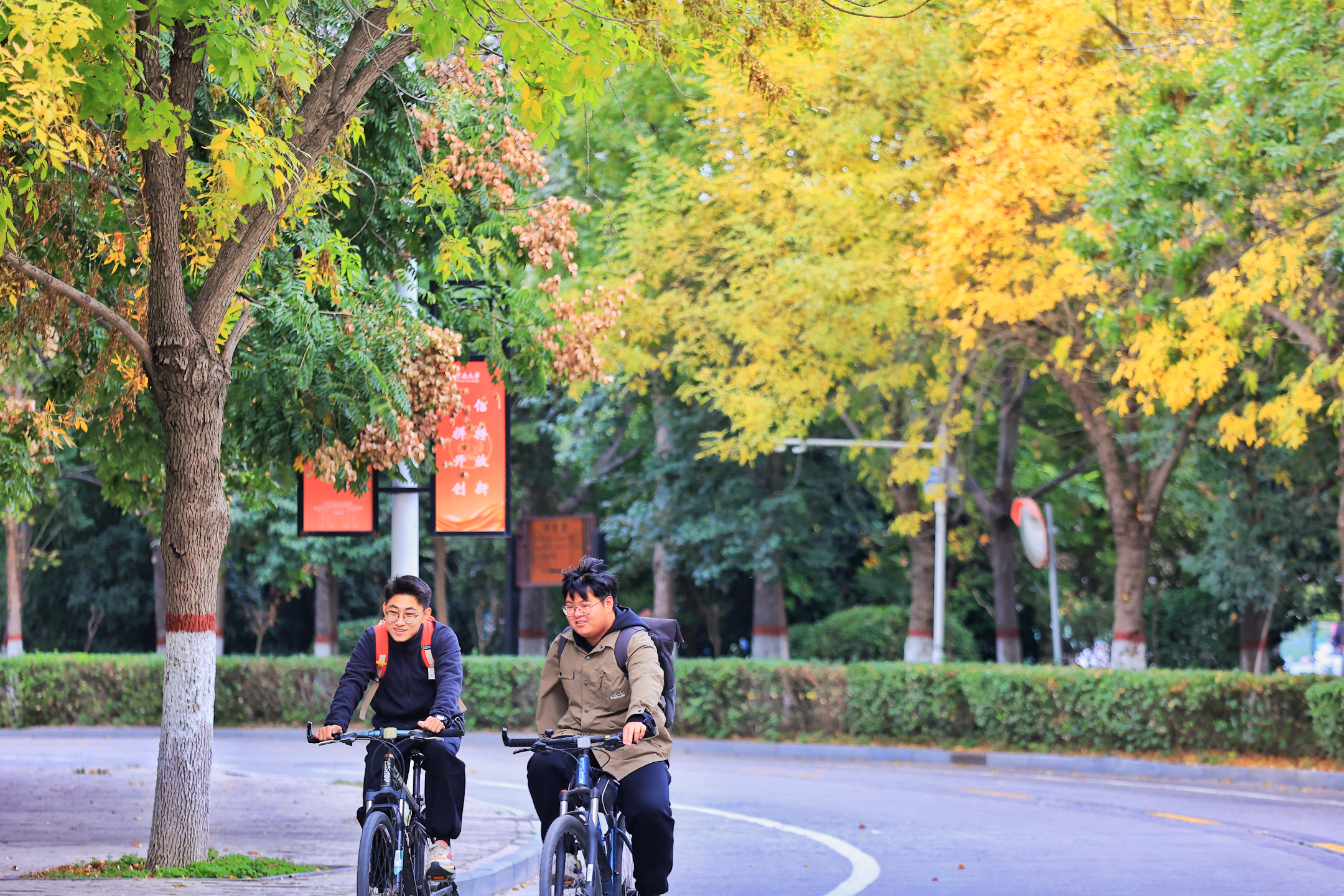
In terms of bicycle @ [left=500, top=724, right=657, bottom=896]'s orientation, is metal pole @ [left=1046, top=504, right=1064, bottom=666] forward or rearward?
rearward

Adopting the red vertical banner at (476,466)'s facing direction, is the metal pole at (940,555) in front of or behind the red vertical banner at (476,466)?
behind

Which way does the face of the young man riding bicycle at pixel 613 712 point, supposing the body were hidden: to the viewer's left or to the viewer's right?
to the viewer's left

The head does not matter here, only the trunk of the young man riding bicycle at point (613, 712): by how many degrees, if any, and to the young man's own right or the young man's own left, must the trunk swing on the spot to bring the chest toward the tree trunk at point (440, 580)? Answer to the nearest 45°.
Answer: approximately 135° to the young man's own right

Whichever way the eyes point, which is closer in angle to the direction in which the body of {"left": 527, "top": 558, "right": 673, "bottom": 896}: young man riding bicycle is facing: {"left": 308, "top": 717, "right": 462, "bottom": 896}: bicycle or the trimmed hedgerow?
the bicycle

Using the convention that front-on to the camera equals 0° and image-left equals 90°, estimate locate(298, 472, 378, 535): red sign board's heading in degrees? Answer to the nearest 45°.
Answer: approximately 0°

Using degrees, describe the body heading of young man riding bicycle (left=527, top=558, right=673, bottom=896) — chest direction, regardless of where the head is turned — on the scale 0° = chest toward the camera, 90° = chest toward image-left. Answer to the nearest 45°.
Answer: approximately 45°
